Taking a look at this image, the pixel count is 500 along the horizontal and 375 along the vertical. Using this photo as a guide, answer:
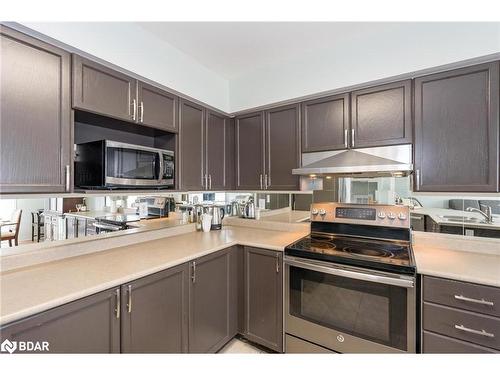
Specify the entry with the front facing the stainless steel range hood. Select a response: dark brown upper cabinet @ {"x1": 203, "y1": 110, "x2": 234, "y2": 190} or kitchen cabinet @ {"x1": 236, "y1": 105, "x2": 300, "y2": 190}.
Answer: the dark brown upper cabinet

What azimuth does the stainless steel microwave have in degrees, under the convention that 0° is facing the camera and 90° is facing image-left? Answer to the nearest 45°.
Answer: approximately 315°

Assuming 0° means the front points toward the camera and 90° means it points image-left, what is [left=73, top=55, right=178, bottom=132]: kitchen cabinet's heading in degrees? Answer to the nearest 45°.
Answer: approximately 315°

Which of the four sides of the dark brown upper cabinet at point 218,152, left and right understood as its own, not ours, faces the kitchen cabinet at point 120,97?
right

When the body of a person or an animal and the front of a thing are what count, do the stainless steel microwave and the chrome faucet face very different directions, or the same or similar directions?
very different directions

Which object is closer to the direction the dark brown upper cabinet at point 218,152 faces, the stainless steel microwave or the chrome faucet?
the chrome faucet

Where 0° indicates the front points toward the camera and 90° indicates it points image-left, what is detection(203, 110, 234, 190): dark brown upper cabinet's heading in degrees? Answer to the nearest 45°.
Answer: approximately 315°

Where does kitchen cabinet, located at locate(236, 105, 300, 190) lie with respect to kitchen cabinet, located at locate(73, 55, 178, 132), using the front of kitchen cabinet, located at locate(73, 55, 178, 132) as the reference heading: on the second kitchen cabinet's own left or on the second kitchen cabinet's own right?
on the second kitchen cabinet's own left
